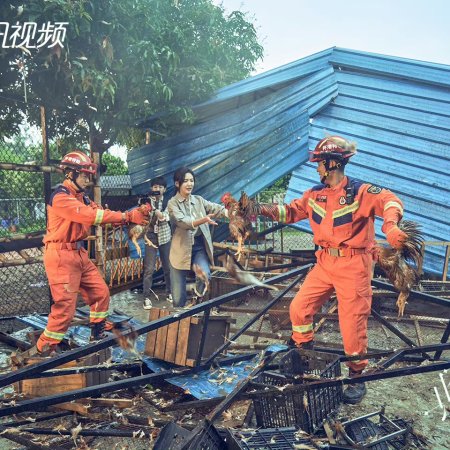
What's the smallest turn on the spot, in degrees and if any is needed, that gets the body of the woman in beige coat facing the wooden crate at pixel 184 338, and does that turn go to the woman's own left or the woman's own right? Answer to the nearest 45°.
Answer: approximately 45° to the woman's own right

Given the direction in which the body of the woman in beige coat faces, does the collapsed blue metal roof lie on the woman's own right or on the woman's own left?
on the woman's own left

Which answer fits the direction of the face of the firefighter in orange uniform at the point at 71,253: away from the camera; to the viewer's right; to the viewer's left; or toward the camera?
to the viewer's right

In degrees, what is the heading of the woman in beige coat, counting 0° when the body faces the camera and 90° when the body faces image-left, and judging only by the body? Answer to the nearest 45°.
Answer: approximately 315°

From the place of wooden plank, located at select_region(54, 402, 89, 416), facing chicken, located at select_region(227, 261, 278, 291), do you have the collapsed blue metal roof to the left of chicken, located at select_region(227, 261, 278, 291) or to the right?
left

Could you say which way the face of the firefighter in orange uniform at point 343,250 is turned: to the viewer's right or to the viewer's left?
to the viewer's left

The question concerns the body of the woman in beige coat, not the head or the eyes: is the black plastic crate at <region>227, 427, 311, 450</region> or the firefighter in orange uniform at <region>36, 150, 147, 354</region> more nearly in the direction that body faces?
the black plastic crate

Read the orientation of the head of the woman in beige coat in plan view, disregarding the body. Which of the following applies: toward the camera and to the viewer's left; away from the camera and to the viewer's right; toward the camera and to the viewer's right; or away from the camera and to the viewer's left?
toward the camera and to the viewer's right
